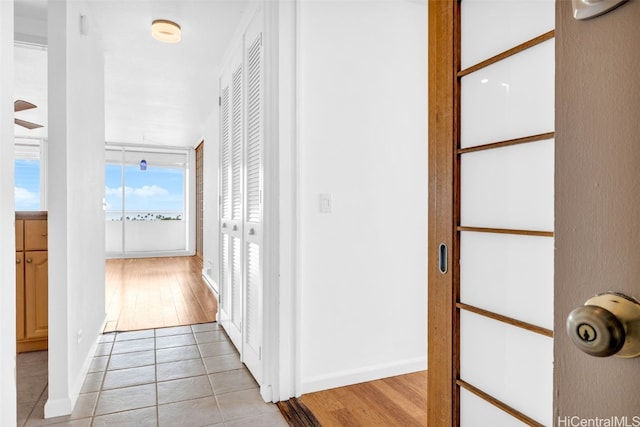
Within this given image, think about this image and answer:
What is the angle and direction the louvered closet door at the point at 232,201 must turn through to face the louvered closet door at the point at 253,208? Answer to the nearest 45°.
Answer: approximately 90° to its left

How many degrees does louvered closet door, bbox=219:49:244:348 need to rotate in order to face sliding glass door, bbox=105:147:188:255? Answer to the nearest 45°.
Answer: approximately 90° to its right

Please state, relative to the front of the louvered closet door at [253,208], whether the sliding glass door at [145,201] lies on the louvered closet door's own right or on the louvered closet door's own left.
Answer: on the louvered closet door's own right

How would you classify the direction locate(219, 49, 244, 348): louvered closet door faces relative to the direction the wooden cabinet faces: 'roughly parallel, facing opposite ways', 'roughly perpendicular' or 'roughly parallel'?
roughly perpendicular

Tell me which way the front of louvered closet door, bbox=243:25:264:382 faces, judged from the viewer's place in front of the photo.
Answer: facing to the left of the viewer

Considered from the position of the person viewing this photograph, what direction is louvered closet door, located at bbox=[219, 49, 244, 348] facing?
facing to the left of the viewer

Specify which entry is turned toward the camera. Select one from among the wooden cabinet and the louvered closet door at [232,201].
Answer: the wooden cabinet

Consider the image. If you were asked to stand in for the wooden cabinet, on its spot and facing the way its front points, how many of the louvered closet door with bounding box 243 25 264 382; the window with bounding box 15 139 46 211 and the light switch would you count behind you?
1

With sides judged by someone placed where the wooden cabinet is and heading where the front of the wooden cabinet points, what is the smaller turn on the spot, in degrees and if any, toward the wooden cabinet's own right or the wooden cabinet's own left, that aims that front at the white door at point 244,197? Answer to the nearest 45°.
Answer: approximately 45° to the wooden cabinet's own left

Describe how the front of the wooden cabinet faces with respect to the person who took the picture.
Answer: facing the viewer

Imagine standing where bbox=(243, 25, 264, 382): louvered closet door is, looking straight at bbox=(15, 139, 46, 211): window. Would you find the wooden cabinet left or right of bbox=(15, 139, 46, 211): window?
left

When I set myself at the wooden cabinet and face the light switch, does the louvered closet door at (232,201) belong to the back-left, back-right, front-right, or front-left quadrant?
front-left

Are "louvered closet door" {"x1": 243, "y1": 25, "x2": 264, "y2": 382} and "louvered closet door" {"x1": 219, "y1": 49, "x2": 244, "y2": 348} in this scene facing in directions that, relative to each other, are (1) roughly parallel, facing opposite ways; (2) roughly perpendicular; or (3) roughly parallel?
roughly parallel

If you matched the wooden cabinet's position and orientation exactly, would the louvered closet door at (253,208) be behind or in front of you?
in front
